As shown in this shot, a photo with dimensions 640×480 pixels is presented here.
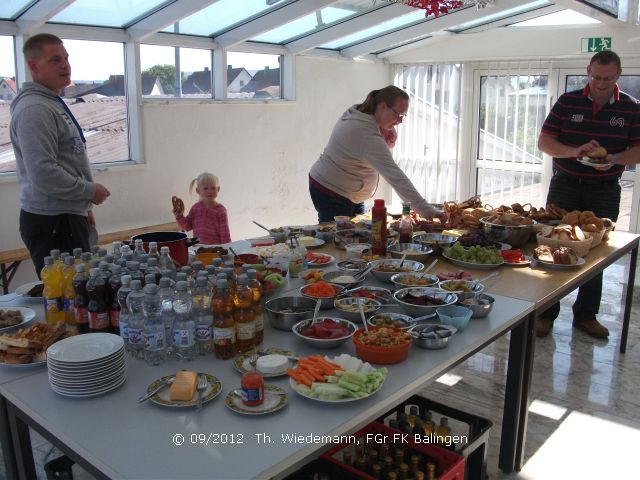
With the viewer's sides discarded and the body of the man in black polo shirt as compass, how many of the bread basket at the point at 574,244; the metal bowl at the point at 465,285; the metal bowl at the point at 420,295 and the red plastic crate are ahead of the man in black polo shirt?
4

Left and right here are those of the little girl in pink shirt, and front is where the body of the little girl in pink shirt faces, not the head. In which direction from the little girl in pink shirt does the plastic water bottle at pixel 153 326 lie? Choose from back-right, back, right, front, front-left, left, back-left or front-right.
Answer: front

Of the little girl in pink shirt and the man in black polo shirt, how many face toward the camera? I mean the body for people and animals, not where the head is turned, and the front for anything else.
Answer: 2

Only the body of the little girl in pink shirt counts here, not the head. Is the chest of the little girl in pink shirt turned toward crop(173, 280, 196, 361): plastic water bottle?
yes

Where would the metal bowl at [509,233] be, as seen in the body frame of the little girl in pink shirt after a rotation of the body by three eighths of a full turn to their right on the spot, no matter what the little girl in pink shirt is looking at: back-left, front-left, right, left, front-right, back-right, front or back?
back

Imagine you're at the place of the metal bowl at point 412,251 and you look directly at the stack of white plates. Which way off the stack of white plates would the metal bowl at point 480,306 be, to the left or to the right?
left

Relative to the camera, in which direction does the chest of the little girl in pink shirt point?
toward the camera

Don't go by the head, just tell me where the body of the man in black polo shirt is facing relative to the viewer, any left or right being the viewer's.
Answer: facing the viewer

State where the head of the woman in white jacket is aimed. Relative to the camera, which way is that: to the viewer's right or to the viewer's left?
to the viewer's right

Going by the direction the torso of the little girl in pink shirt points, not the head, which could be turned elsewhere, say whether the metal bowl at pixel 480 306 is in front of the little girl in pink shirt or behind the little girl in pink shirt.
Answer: in front

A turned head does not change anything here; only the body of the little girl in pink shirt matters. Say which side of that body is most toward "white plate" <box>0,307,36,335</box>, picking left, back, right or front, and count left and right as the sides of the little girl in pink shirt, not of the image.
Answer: front

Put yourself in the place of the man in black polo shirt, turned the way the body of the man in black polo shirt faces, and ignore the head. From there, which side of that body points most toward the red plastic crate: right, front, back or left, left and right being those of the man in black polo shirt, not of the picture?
front

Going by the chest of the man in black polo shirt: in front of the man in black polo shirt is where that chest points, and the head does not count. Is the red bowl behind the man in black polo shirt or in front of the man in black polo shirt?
in front
